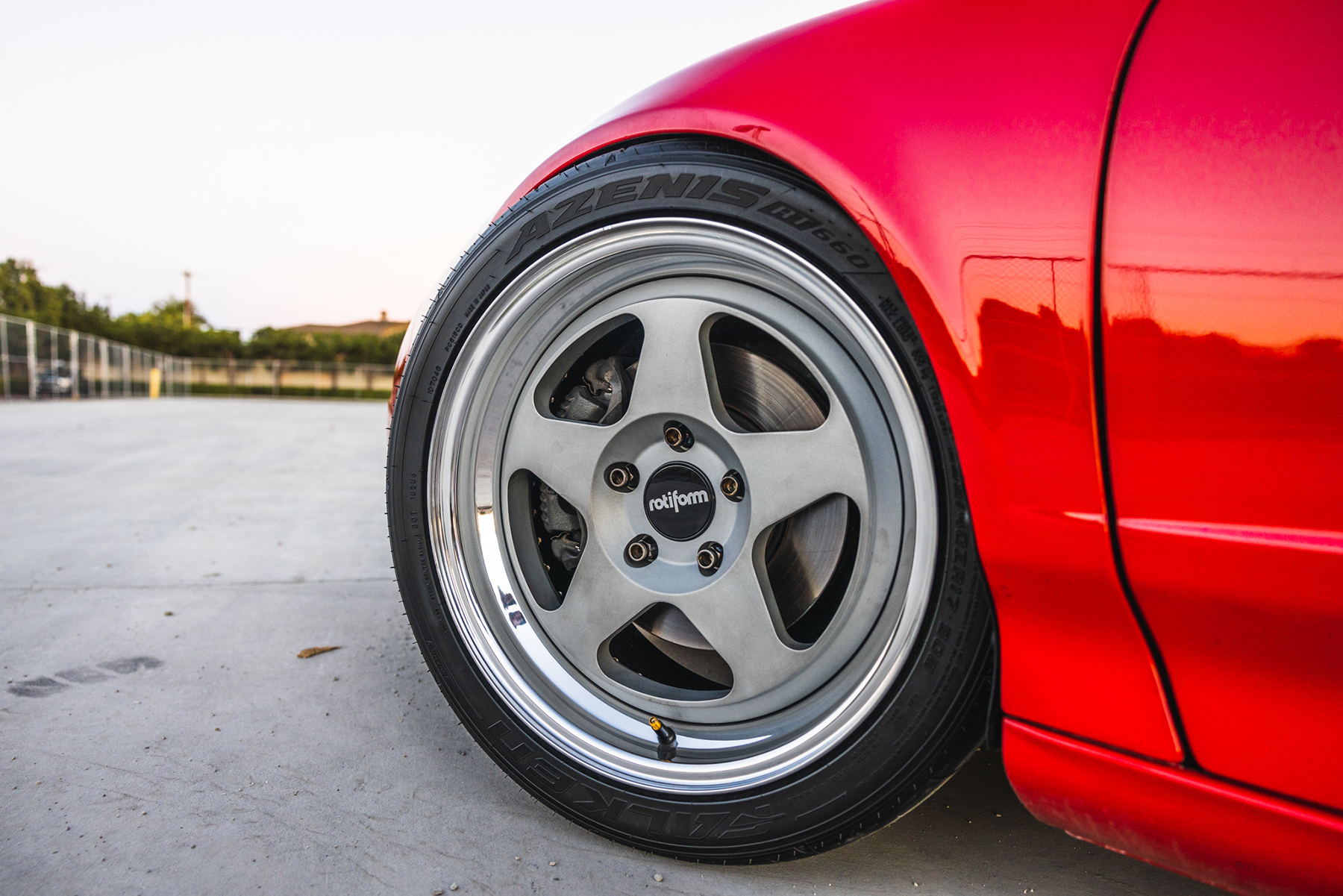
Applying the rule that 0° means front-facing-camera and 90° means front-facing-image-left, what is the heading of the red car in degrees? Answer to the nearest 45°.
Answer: approximately 135°

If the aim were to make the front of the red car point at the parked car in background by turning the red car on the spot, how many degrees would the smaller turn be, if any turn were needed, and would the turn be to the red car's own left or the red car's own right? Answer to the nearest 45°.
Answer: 0° — it already faces it

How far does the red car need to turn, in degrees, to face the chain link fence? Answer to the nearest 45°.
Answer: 0° — it already faces it
